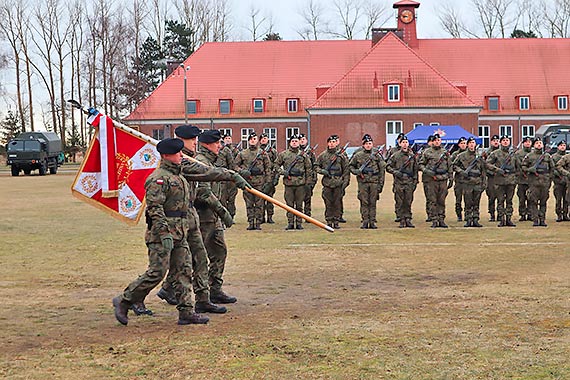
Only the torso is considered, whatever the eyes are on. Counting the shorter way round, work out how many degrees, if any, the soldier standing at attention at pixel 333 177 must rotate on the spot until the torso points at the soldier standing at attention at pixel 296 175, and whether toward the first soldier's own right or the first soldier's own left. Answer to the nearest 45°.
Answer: approximately 90° to the first soldier's own right

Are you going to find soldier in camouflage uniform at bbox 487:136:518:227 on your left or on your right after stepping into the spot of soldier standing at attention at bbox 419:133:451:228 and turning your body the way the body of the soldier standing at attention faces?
on your left

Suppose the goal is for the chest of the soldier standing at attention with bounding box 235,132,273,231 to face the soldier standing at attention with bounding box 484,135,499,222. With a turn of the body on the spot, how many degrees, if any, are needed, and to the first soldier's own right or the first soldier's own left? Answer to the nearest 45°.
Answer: approximately 90° to the first soldier's own left
